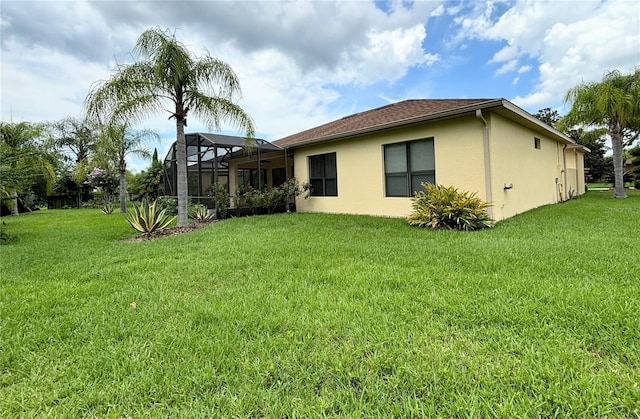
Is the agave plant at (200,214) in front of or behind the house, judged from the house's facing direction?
behind

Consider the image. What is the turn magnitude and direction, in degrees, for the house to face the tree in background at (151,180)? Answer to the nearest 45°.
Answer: approximately 90° to its left

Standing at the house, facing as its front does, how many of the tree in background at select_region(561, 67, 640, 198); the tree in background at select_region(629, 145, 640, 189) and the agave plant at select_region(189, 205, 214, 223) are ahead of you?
2

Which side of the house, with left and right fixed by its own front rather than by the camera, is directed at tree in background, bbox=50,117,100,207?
left

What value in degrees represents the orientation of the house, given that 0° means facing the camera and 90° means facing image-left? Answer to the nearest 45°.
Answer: approximately 225°

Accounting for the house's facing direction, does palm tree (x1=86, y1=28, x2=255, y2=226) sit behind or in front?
behind

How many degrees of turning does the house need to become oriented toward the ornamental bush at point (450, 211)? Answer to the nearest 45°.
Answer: approximately 135° to its right

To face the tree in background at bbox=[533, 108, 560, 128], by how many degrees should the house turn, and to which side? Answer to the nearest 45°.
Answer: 0° — it already faces it

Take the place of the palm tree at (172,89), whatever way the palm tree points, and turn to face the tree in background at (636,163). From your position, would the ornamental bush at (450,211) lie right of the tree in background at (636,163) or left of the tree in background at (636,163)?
right

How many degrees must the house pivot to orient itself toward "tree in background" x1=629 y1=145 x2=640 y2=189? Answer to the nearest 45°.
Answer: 0° — it already faces it
